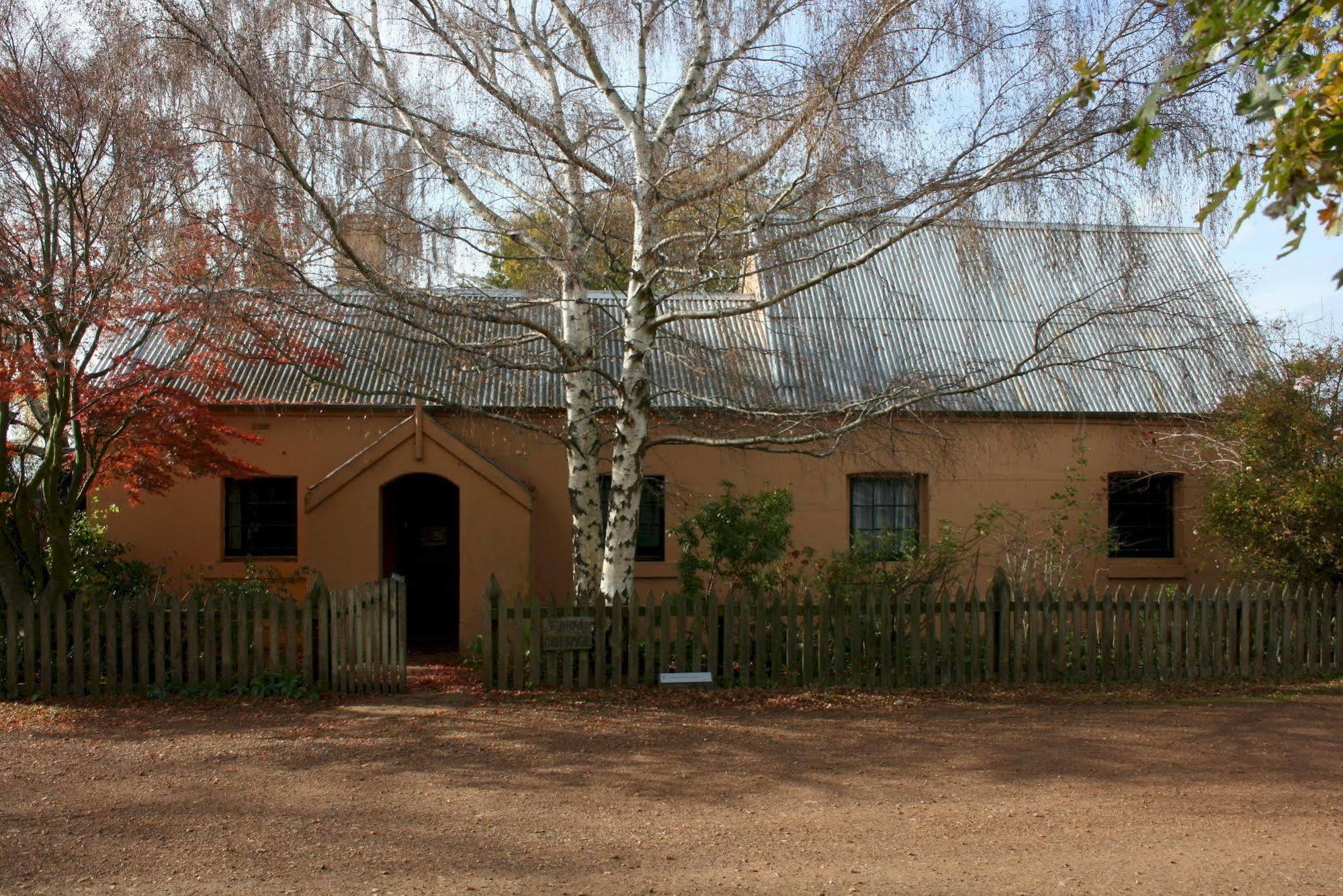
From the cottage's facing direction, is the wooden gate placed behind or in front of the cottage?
in front

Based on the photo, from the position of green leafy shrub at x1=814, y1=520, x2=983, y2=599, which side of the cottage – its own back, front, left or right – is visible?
front

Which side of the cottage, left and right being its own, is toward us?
front

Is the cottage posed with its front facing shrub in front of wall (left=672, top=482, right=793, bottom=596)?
yes

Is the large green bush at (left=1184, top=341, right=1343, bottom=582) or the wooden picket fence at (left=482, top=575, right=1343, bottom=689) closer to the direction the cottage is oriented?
the wooden picket fence

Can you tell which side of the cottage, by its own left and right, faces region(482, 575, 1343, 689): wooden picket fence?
front
